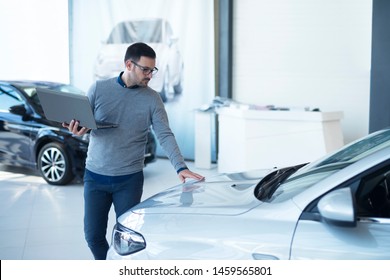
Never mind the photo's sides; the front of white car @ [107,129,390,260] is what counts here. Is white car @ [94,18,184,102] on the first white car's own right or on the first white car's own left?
on the first white car's own right

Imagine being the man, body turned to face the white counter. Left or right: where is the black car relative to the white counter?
left

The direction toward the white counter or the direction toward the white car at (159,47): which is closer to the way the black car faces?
the white counter

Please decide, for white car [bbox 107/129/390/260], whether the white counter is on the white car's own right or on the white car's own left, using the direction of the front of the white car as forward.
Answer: on the white car's own right

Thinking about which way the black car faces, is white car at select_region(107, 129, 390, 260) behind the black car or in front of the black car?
in front

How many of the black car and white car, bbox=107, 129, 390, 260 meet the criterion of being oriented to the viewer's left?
1

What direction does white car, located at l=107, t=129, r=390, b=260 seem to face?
to the viewer's left

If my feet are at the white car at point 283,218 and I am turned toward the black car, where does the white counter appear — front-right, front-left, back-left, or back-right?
front-right

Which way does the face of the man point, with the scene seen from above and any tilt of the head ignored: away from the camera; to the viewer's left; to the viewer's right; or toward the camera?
to the viewer's right

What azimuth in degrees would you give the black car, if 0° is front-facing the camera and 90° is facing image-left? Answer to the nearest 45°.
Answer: approximately 315°
